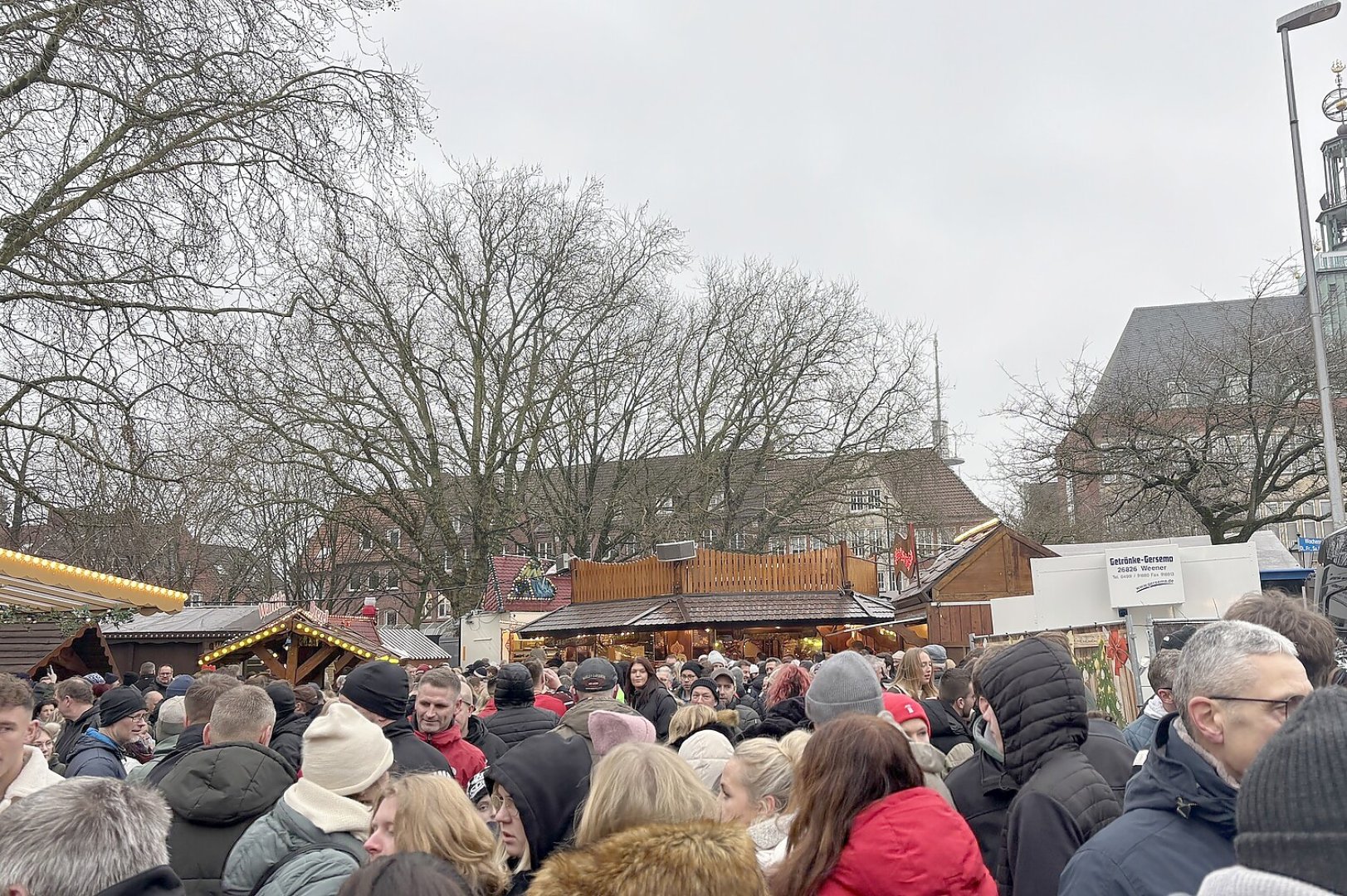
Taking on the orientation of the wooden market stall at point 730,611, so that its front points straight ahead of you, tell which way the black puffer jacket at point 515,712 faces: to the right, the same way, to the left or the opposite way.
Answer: the opposite way

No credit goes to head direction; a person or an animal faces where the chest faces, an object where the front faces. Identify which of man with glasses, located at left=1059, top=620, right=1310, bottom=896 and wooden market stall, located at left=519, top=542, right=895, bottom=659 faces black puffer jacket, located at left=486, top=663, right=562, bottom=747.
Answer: the wooden market stall

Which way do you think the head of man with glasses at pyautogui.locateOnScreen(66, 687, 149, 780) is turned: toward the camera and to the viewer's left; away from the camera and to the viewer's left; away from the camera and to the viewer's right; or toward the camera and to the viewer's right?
toward the camera and to the viewer's right

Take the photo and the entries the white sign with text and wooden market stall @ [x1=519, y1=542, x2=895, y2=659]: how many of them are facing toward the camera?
2

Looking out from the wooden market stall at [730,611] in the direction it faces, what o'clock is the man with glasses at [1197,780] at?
The man with glasses is roughly at 12 o'clock from the wooden market stall.

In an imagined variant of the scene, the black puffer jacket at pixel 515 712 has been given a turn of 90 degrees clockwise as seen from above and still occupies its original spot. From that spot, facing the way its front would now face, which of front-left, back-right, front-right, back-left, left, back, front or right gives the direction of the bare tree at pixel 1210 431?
front-left

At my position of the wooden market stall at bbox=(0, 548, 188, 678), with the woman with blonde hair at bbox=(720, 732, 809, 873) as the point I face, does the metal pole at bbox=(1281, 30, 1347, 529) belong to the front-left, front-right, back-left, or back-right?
front-left

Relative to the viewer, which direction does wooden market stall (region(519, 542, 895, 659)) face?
toward the camera

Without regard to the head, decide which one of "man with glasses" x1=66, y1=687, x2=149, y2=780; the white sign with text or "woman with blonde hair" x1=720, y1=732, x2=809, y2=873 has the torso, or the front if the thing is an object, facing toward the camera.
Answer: the white sign with text

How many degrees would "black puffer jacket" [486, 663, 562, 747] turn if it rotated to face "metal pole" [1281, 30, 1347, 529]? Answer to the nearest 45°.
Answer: approximately 45° to its right

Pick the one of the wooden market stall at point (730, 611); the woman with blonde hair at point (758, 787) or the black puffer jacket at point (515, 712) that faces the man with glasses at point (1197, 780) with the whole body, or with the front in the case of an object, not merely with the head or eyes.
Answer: the wooden market stall

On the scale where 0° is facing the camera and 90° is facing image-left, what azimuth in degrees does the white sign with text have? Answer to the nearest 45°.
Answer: approximately 0°

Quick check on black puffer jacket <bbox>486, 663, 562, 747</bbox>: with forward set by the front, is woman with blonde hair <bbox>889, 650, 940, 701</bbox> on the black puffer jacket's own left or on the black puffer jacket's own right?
on the black puffer jacket's own right

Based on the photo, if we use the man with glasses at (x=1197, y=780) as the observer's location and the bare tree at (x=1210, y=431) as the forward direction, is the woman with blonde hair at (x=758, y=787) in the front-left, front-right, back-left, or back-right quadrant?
front-left
